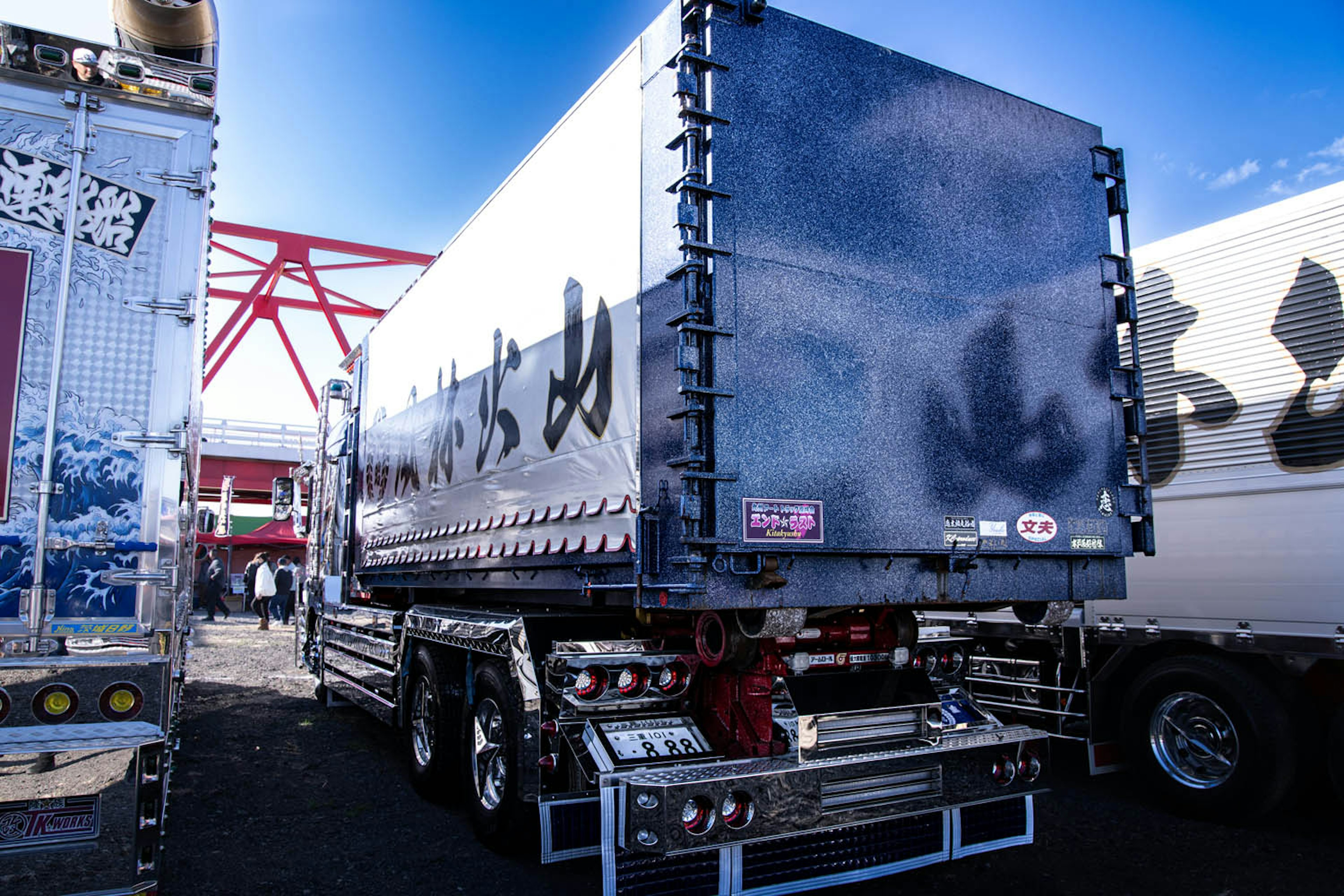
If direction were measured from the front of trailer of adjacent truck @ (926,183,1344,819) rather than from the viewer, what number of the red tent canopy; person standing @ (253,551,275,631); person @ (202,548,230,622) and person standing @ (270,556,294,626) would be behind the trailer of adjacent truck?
0

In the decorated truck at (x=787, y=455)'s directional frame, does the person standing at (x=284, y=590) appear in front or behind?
in front

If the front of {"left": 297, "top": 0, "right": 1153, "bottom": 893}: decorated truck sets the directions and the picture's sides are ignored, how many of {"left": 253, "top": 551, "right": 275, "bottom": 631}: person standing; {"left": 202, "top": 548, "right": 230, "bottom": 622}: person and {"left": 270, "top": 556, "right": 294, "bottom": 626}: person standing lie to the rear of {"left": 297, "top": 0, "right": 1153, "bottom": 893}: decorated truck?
0

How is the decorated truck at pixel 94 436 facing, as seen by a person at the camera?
facing away from the viewer

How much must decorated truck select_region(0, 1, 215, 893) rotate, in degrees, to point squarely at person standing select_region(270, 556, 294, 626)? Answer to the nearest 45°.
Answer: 0° — it already faces them

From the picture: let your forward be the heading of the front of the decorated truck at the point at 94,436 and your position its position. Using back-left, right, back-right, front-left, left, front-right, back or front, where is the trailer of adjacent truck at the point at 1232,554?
right

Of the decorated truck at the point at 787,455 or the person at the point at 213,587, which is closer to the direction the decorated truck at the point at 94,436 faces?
the person

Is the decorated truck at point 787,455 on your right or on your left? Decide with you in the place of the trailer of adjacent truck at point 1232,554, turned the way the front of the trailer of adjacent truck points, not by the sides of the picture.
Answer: on your left

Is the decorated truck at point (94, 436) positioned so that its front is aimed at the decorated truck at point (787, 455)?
no

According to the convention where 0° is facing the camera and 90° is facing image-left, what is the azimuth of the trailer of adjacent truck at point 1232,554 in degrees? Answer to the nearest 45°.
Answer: approximately 135°

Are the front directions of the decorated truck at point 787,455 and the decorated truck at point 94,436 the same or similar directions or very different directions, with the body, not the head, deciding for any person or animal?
same or similar directions

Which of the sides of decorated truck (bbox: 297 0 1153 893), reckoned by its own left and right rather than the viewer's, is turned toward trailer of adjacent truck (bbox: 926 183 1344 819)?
right

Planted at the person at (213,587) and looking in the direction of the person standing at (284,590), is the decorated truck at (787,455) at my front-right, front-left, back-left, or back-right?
front-right

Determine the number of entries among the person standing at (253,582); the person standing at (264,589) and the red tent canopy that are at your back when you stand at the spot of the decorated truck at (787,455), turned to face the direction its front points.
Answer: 0

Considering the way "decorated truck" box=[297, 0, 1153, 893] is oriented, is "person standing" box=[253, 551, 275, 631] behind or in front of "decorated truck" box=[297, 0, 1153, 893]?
in front

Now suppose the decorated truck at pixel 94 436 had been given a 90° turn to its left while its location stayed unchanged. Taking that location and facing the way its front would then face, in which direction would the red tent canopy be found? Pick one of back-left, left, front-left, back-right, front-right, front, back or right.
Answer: right
